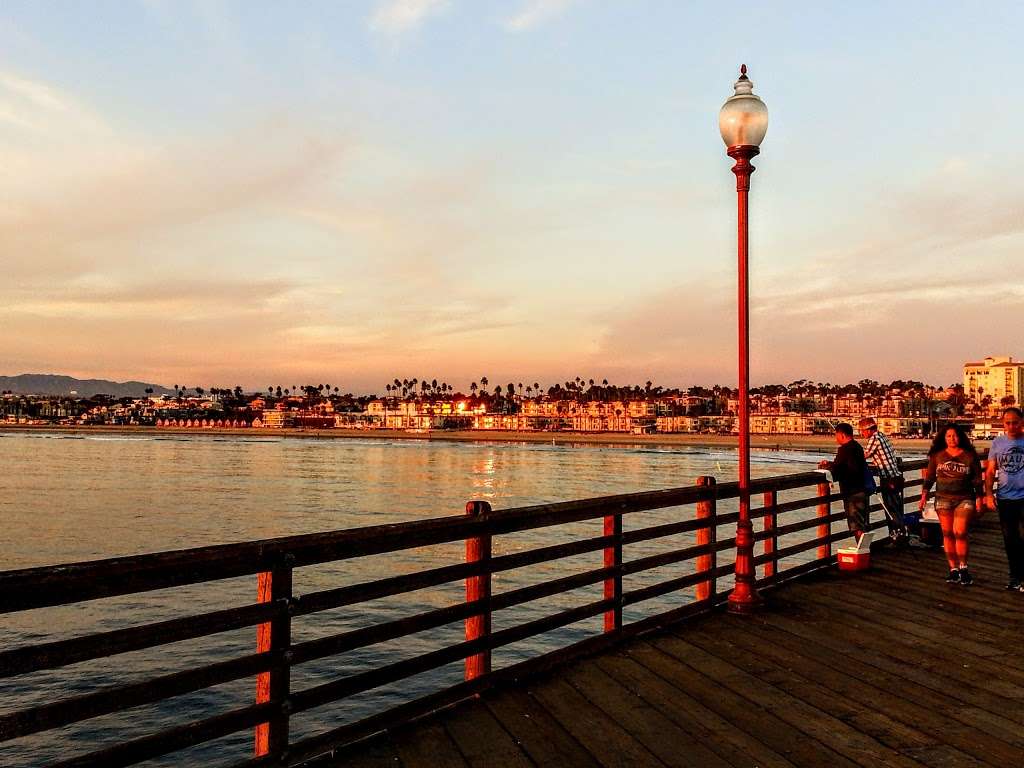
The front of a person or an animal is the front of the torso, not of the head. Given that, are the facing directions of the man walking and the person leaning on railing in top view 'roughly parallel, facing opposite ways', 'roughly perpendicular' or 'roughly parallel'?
roughly perpendicular

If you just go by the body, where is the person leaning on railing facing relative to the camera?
to the viewer's left

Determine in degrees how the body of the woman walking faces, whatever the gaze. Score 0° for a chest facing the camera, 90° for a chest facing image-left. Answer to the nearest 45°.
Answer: approximately 0°

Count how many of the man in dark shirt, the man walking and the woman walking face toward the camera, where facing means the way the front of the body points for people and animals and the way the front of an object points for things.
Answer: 2

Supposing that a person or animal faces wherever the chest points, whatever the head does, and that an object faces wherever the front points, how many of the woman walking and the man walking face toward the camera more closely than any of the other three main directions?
2

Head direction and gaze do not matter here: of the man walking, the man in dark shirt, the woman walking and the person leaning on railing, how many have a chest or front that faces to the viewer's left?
2

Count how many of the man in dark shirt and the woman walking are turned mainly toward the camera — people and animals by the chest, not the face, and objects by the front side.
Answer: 1

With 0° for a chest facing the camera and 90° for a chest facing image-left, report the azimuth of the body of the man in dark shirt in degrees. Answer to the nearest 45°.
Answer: approximately 90°
